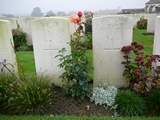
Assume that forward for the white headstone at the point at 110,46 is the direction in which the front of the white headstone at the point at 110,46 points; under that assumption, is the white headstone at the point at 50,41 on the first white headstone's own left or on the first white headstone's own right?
on the first white headstone's own right

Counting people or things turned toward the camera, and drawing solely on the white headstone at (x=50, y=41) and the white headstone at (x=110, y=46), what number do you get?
2

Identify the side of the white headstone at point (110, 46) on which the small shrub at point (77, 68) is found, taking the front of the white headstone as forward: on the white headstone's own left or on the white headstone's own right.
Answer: on the white headstone's own right

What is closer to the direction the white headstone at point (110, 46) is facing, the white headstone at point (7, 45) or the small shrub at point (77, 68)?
the small shrub

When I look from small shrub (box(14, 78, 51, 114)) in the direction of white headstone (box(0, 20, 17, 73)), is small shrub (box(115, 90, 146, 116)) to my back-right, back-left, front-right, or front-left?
back-right

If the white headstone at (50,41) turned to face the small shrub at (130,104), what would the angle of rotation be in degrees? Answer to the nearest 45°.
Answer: approximately 45° to its left

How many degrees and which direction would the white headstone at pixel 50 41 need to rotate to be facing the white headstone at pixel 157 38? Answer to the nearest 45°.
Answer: approximately 90° to its left

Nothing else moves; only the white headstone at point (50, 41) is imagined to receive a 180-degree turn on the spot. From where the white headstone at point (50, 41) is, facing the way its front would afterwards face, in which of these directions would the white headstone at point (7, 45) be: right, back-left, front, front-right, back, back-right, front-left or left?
left

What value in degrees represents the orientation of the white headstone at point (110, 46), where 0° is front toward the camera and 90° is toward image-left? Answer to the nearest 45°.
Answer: approximately 0°

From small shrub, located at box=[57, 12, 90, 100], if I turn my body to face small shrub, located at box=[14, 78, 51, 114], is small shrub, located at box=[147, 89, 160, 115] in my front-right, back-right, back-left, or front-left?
back-left

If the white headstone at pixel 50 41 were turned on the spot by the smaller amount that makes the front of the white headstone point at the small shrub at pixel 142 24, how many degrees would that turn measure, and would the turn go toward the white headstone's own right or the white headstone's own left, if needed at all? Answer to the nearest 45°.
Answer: approximately 135° to the white headstone's own left

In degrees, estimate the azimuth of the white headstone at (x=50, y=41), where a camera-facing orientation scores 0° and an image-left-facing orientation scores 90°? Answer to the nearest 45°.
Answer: approximately 0°

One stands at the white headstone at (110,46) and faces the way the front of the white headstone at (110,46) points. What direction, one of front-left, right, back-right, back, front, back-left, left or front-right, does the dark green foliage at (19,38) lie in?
back-right
